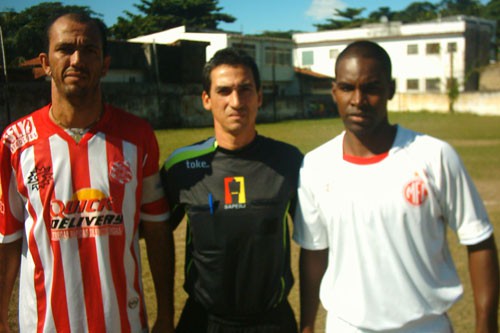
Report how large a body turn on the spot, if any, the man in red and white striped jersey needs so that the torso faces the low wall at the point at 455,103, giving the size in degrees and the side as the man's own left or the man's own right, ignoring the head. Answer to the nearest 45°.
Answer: approximately 135° to the man's own left

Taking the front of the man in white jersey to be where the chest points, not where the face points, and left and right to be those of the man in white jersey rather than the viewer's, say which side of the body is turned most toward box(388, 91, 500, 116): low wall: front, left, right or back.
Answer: back

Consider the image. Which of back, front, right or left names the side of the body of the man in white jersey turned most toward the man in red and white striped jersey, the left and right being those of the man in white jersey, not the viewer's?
right

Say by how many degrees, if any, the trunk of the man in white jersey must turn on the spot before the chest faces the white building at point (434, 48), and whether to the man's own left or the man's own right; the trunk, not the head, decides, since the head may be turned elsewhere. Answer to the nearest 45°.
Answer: approximately 180°

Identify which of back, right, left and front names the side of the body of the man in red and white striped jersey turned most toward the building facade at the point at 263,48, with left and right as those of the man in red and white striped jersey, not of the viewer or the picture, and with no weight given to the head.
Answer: back

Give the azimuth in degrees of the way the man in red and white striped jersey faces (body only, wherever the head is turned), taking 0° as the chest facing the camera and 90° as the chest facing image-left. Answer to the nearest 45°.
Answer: approximately 0°

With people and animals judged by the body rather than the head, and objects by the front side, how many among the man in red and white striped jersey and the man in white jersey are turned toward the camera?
2

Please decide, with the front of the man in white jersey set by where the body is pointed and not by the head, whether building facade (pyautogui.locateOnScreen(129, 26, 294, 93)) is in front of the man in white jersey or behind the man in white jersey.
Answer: behind
